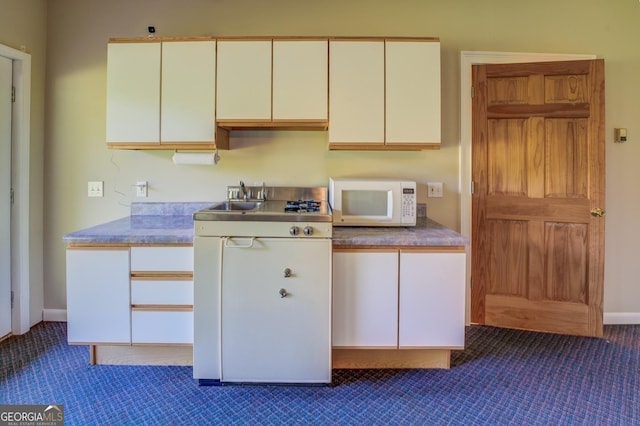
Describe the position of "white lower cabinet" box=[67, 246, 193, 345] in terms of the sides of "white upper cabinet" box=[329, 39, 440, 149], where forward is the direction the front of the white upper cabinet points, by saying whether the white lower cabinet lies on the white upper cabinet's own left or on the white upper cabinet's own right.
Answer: on the white upper cabinet's own right

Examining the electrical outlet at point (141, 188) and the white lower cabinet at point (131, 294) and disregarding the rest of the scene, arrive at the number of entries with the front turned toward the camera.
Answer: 2

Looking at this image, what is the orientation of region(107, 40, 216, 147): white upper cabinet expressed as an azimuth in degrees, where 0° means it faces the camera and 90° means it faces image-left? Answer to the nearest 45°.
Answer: approximately 0°

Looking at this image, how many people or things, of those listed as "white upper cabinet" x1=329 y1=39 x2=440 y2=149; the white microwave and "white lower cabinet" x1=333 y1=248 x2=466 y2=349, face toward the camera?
3

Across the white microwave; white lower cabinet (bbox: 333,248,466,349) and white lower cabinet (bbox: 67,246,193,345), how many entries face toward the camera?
3

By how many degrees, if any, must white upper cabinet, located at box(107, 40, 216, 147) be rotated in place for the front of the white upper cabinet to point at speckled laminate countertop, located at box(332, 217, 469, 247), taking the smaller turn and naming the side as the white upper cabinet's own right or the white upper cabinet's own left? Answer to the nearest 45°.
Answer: approximately 45° to the white upper cabinet's own left
